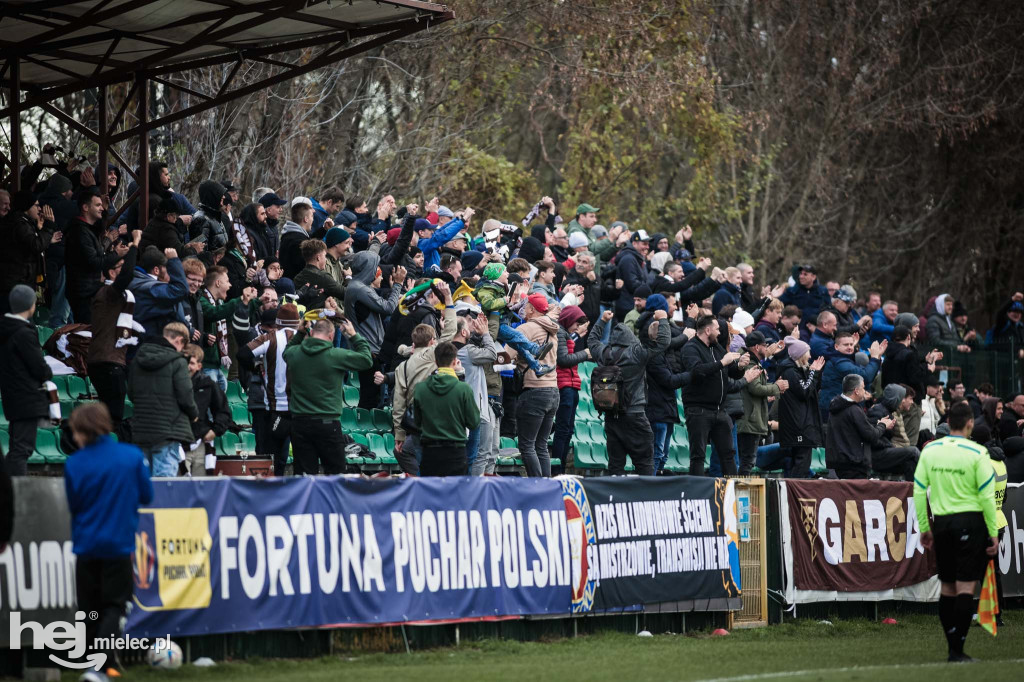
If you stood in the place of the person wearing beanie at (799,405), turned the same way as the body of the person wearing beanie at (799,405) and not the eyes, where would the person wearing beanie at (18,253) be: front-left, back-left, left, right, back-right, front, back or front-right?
back-right

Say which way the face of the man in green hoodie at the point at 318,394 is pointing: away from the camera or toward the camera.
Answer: away from the camera
